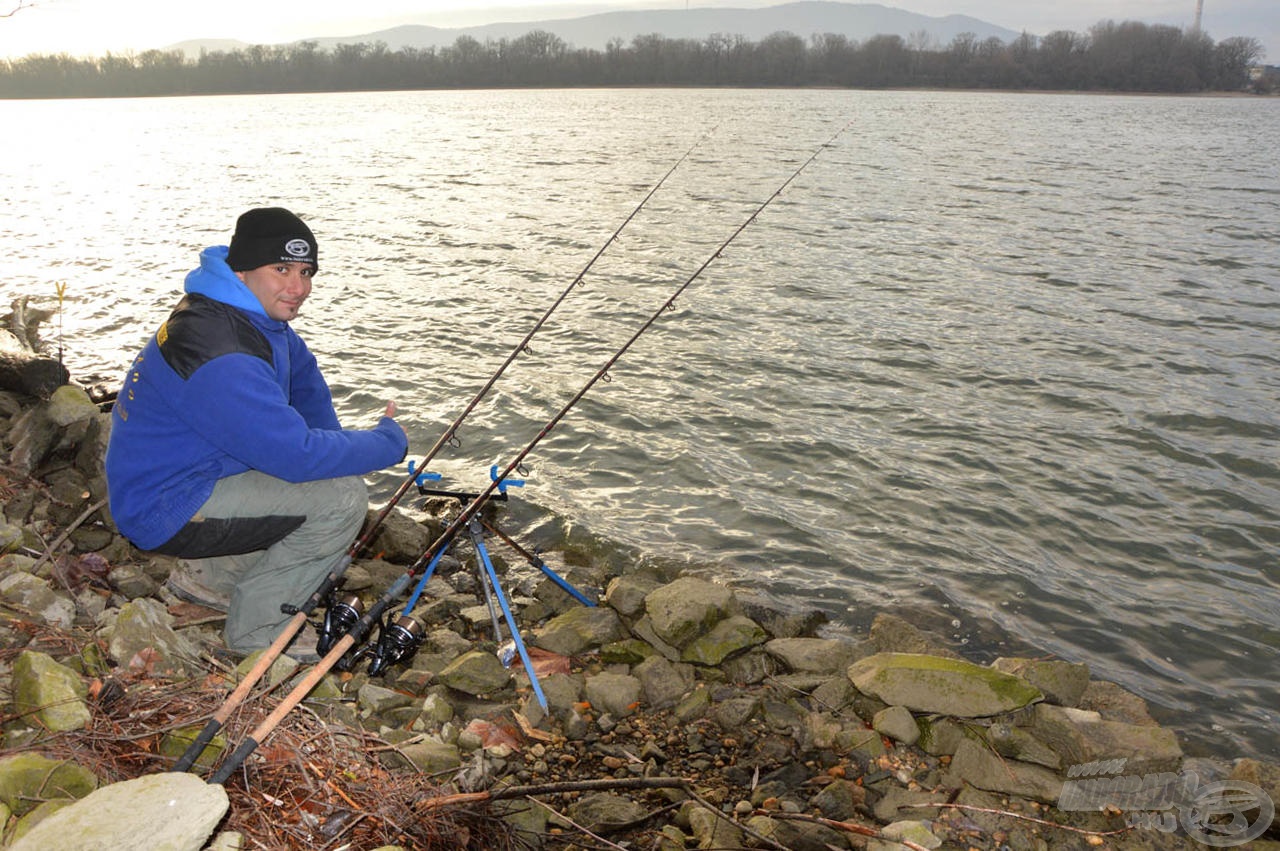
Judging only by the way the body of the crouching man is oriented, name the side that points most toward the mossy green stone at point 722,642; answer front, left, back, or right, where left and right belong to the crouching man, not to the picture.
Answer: front

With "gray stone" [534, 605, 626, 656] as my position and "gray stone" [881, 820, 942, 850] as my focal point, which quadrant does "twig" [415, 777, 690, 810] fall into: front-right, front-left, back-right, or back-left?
front-right

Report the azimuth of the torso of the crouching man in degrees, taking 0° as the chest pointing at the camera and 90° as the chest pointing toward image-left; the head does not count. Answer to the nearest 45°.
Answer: approximately 270°

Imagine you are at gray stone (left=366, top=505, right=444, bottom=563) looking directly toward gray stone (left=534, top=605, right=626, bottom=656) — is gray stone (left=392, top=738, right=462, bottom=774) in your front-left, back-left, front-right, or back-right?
front-right

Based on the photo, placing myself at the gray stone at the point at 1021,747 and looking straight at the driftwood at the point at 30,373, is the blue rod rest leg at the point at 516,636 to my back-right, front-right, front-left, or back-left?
front-left

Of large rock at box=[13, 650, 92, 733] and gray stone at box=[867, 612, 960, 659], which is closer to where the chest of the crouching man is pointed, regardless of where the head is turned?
the gray stone

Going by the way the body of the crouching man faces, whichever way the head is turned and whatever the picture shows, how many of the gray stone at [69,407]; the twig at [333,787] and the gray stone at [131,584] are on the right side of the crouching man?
1

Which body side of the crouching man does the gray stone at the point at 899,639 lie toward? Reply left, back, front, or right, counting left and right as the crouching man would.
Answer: front

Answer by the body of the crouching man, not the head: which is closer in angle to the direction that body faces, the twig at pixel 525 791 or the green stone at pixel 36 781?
the twig

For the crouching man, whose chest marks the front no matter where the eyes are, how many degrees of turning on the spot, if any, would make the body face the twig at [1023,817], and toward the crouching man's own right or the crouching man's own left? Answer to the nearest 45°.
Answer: approximately 45° to the crouching man's own right

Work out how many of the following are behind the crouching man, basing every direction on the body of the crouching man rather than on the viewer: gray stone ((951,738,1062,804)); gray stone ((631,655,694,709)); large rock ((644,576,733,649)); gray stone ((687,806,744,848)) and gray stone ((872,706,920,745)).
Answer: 0

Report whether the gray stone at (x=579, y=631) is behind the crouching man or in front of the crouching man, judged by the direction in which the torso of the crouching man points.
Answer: in front

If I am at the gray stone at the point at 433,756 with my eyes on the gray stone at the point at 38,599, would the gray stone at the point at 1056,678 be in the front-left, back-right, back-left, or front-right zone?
back-right

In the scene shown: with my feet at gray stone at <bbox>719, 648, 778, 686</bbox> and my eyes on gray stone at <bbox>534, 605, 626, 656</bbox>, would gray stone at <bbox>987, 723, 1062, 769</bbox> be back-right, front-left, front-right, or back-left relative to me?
back-left
